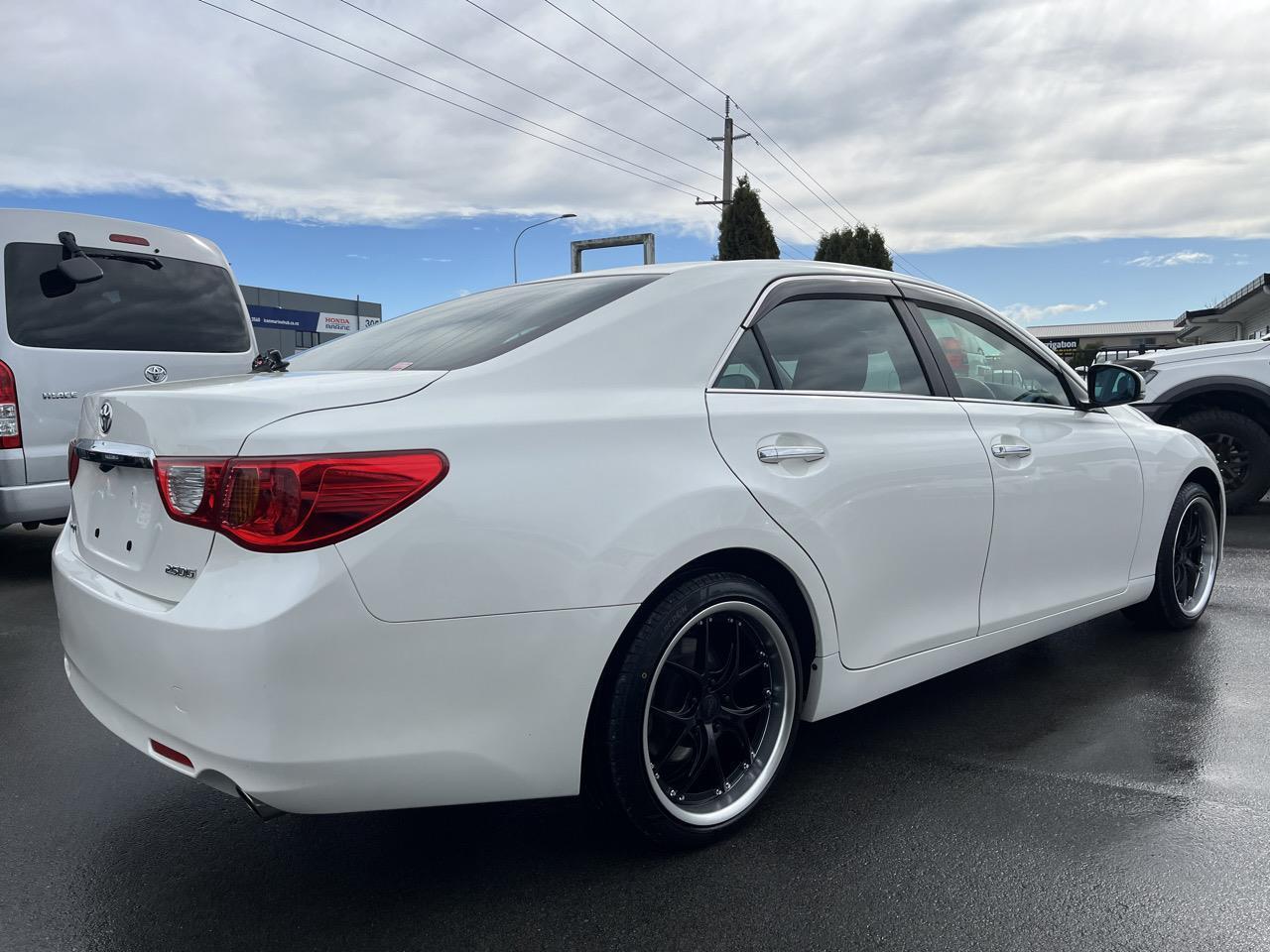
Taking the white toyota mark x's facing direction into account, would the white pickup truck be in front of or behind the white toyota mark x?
in front

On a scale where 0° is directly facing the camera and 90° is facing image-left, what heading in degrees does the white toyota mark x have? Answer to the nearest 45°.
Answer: approximately 225°

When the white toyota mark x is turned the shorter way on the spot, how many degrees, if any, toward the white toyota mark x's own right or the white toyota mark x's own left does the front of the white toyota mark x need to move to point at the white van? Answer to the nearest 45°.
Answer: approximately 90° to the white toyota mark x's own left

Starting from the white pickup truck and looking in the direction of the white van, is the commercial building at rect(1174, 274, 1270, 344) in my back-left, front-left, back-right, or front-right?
back-right

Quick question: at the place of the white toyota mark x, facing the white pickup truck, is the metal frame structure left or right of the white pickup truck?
left

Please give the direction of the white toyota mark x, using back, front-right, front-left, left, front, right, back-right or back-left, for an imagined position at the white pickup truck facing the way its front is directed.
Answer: front-left

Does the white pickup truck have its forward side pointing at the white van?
yes

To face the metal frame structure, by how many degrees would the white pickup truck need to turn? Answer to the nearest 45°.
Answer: approximately 90° to its right

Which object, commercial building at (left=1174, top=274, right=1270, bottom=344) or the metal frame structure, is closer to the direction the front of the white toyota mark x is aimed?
the commercial building

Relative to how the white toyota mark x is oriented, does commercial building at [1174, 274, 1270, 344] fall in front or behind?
in front

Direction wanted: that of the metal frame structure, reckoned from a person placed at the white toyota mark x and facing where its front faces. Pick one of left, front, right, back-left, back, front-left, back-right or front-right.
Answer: front-left

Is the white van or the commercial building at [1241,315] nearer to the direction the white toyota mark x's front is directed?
the commercial building

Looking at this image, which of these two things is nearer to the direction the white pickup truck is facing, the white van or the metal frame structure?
the white van

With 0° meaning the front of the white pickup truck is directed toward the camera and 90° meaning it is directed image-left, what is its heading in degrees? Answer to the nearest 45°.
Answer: approximately 45°
